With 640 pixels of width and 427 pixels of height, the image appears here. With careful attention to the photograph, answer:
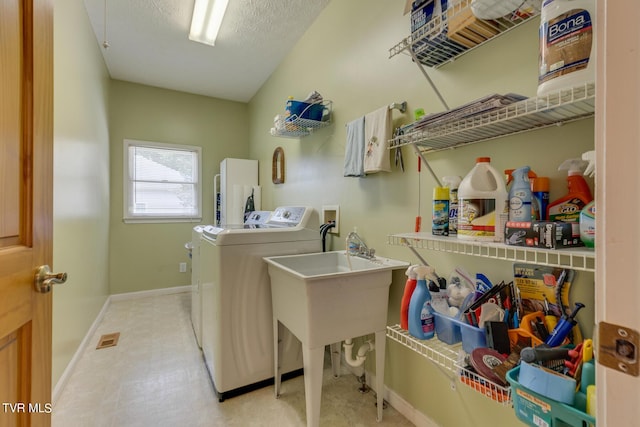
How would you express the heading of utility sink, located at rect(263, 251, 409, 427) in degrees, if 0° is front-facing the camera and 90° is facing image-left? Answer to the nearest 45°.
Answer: approximately 45°

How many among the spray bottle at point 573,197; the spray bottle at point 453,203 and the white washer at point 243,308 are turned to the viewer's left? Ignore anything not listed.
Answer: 3

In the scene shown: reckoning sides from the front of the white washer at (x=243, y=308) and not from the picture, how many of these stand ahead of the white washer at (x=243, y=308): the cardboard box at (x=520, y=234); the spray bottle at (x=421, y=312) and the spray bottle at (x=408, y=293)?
0

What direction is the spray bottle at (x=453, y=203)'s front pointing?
to the viewer's left

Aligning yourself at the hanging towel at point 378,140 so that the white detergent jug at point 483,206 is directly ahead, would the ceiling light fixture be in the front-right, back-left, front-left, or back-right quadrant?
back-right

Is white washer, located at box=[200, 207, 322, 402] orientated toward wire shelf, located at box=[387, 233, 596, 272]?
no

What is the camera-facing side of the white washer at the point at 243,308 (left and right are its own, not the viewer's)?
left

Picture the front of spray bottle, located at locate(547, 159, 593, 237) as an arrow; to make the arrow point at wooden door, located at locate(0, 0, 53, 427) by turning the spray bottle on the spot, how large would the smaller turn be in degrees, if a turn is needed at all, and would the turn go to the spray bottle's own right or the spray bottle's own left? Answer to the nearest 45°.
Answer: approximately 45° to the spray bottle's own left

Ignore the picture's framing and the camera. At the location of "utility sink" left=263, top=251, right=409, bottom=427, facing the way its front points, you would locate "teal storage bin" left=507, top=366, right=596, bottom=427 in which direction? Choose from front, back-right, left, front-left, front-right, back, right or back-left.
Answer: left

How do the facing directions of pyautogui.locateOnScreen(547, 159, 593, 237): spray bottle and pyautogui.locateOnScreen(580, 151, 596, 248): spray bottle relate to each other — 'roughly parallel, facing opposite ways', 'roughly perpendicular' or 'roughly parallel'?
roughly parallel
